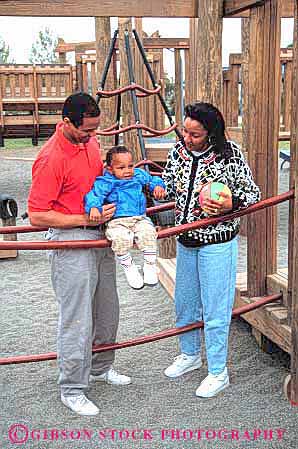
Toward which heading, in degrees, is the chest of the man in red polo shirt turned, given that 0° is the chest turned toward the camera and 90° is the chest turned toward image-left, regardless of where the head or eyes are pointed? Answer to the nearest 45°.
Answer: approximately 315°

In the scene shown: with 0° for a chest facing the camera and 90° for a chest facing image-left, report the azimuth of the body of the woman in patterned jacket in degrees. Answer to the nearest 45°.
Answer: approximately 45°

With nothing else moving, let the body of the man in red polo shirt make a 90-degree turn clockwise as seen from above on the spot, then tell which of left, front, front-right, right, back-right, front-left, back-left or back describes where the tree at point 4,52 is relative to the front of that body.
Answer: back-right

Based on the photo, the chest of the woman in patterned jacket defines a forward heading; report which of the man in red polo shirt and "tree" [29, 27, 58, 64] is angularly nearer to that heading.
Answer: the man in red polo shirt

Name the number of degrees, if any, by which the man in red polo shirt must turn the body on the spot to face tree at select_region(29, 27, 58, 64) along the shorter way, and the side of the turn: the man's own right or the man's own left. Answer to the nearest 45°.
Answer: approximately 135° to the man's own left

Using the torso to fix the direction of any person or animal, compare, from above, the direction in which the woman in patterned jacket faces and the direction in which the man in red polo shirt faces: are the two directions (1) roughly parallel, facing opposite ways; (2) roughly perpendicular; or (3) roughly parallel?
roughly perpendicular

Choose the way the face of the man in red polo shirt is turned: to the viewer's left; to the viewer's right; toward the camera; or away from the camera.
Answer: to the viewer's right

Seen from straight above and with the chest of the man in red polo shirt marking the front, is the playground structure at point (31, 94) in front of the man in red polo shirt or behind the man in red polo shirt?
behind

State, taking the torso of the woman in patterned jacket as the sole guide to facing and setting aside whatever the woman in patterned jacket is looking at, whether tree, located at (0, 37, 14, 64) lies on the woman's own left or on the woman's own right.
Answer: on the woman's own right
